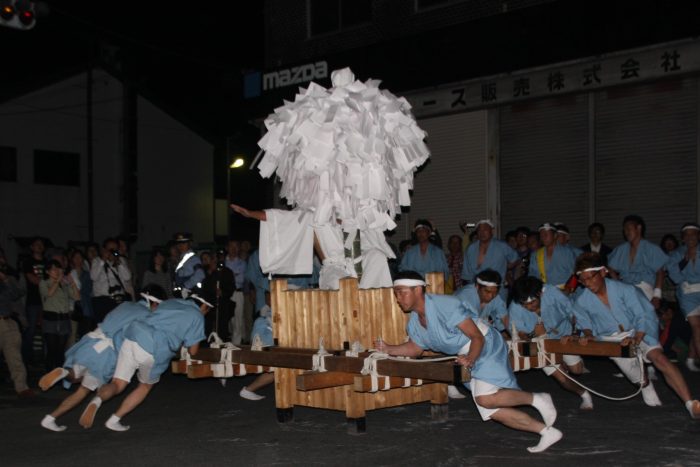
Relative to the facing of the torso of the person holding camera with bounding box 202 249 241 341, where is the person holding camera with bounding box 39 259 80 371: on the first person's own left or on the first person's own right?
on the first person's own right

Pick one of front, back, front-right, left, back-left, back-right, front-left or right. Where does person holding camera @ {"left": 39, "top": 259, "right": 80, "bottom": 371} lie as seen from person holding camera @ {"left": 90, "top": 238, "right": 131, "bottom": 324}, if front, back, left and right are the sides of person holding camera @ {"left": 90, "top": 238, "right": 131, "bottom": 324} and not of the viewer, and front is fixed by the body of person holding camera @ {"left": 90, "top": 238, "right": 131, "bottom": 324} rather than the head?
right

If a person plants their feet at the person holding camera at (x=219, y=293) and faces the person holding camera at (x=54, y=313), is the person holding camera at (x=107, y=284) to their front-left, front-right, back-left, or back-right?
front-right

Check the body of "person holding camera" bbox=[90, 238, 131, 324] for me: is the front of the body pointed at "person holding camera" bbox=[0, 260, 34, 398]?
no

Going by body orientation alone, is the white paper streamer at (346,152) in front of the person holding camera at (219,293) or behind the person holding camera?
in front

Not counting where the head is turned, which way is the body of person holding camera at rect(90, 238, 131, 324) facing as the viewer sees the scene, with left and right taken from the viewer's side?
facing the viewer and to the right of the viewer

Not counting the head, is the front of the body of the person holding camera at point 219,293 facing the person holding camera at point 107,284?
no

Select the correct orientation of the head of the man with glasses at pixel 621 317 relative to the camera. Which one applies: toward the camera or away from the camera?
toward the camera

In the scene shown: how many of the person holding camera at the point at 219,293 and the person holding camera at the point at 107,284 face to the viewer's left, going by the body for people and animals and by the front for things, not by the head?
0

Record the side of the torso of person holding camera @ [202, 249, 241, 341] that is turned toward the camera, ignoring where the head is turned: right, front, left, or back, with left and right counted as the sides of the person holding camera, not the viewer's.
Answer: front
